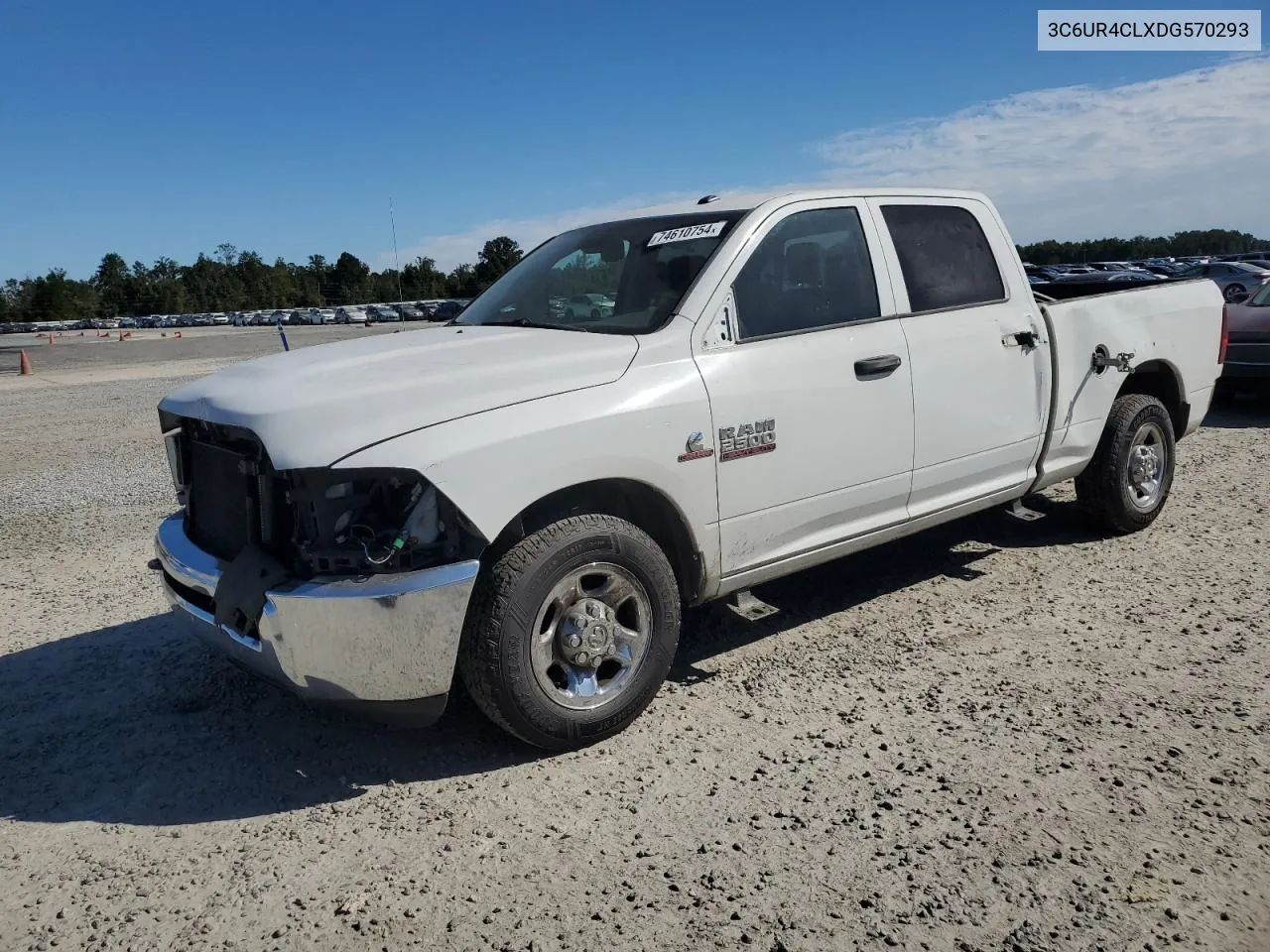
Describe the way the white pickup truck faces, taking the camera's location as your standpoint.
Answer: facing the viewer and to the left of the viewer

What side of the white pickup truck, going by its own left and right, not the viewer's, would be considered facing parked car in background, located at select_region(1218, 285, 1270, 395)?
back
